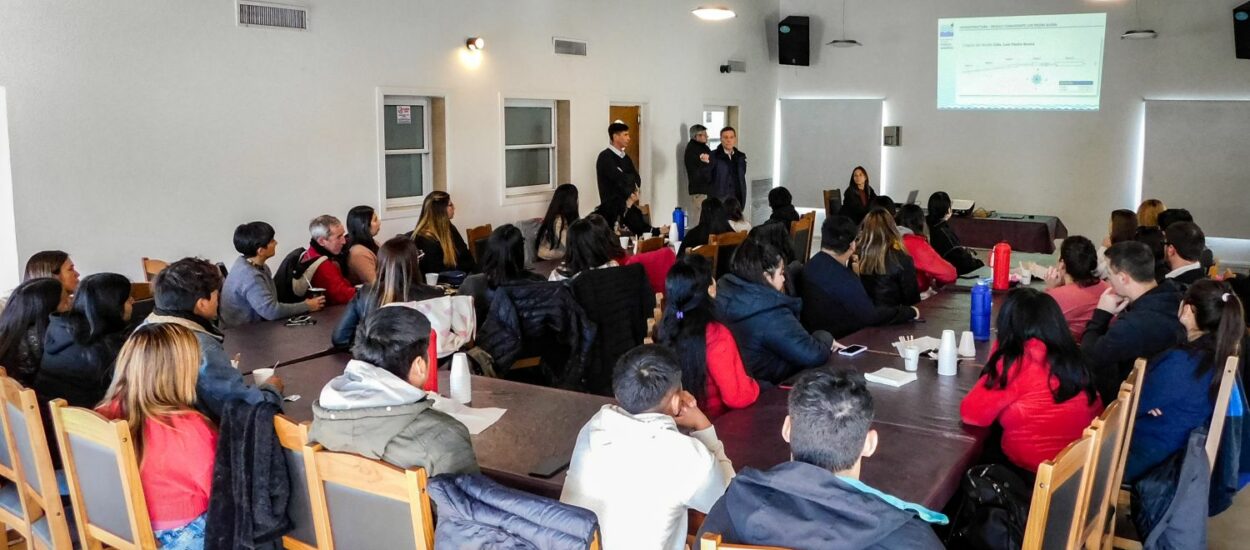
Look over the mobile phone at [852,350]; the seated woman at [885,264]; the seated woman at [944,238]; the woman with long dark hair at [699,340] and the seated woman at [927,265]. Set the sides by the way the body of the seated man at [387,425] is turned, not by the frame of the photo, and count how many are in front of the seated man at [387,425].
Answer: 5

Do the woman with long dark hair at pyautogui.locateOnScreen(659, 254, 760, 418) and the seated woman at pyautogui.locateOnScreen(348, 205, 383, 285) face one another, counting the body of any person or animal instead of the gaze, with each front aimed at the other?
no

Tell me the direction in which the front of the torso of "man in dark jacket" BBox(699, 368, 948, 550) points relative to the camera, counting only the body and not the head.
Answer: away from the camera

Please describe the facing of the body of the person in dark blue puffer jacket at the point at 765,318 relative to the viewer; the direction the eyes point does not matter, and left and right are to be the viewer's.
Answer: facing away from the viewer and to the right of the viewer

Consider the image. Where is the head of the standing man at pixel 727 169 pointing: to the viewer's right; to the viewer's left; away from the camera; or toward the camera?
toward the camera

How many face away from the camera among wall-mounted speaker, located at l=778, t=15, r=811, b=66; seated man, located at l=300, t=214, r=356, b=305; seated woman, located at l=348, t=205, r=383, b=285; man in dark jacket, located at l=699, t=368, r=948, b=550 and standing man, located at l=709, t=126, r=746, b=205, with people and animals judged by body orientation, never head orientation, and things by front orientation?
1

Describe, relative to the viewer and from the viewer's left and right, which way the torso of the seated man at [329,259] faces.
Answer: facing to the right of the viewer

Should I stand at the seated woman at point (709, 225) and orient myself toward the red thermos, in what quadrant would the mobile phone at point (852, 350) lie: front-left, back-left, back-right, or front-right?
front-right

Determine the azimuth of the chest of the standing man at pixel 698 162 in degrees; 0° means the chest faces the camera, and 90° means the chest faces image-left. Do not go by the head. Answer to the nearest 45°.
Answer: approximately 315°

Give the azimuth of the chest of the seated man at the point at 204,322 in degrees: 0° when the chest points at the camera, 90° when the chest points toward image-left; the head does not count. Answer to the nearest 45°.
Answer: approximately 225°

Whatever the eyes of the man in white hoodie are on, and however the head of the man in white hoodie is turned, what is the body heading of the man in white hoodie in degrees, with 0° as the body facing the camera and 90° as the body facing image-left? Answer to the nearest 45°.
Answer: approximately 180°

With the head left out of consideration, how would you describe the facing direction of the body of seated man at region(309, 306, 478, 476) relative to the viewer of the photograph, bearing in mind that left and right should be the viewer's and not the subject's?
facing away from the viewer and to the right of the viewer

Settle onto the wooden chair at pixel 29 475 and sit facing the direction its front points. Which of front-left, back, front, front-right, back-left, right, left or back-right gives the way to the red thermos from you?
front-right

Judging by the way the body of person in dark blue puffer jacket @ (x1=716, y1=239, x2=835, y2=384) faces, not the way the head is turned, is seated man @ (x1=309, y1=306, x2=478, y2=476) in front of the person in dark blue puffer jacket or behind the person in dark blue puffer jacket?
behind

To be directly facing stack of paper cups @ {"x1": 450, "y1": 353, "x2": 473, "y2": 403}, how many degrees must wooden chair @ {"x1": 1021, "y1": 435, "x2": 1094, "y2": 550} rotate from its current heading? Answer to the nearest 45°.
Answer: approximately 45° to its left

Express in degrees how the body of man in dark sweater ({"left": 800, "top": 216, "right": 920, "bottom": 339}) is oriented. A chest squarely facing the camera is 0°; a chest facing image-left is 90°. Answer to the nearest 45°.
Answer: approximately 225°

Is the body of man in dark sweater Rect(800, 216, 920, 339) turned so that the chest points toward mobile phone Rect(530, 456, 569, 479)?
no

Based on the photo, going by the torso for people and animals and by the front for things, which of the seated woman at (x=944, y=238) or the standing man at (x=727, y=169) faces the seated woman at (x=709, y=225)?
the standing man

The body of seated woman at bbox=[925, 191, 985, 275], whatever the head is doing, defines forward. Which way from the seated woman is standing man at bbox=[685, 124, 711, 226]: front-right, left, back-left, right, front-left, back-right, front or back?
left
